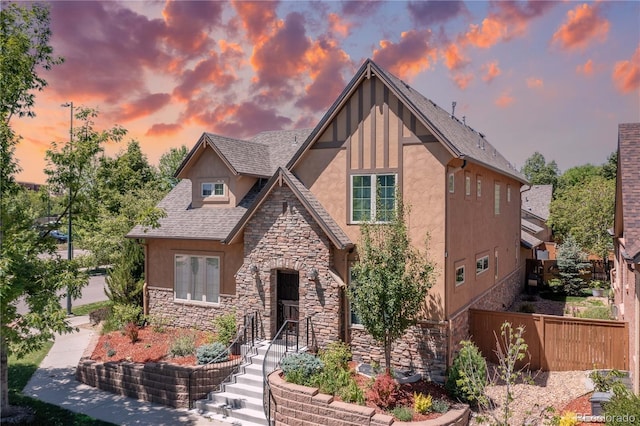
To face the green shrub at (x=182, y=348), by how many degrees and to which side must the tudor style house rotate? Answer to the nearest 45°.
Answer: approximately 45° to its right

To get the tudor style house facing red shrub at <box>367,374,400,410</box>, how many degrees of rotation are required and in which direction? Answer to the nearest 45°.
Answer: approximately 45° to its left

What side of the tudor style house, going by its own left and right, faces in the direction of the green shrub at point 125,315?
right

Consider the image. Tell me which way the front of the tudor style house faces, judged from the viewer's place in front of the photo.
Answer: facing the viewer and to the left of the viewer

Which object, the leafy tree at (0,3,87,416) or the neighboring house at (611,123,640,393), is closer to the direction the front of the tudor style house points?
the leafy tree

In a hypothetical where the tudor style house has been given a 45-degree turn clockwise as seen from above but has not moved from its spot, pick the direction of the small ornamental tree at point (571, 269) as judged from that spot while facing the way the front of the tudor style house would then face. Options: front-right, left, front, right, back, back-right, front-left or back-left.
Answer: back-right

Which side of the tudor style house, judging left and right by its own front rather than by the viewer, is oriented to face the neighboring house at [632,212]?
left

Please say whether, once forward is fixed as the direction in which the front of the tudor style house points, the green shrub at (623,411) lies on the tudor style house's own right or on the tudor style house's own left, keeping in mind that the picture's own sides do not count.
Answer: on the tudor style house's own left

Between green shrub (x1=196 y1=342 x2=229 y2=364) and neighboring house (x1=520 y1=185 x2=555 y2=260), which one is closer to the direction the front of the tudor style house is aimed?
the green shrub

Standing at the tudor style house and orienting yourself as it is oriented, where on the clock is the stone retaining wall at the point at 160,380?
The stone retaining wall is roughly at 1 o'clock from the tudor style house.

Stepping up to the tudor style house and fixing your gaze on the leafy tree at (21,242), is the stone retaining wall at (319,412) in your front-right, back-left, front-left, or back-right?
front-left

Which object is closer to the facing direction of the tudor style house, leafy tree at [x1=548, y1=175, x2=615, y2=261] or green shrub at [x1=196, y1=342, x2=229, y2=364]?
the green shrub
